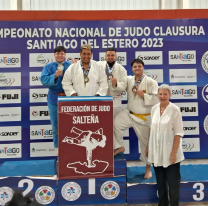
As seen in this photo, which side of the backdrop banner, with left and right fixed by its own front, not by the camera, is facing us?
front

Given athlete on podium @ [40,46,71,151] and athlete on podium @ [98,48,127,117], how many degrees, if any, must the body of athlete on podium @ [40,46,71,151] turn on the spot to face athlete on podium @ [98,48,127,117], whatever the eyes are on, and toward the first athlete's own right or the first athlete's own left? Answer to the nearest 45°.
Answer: approximately 90° to the first athlete's own left

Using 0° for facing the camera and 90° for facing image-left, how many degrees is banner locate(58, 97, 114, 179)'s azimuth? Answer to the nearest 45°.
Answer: approximately 0°

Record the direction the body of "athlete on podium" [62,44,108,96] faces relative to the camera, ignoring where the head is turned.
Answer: toward the camera

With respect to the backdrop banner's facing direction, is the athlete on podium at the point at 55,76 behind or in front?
in front

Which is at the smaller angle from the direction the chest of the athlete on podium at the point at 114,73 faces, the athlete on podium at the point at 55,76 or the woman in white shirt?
the woman in white shirt

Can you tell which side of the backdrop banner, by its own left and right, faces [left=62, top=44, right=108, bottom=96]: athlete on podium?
front

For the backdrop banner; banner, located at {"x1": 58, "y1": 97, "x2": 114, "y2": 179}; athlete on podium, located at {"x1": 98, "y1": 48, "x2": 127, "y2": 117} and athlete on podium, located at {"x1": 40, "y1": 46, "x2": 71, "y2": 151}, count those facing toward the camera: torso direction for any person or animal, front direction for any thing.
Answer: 4

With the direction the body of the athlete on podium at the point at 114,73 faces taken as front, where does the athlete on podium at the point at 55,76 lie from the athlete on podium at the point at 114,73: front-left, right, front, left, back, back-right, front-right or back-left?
right

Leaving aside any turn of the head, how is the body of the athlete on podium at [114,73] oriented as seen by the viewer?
toward the camera

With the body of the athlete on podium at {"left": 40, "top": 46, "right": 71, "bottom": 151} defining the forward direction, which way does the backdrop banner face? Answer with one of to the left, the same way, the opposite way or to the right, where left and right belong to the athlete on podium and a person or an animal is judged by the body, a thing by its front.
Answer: the same way

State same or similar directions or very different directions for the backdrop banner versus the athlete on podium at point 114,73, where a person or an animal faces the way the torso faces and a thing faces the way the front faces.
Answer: same or similar directions
